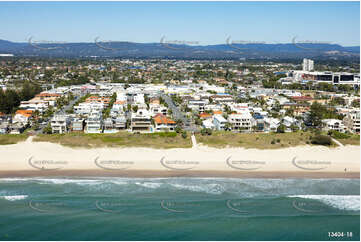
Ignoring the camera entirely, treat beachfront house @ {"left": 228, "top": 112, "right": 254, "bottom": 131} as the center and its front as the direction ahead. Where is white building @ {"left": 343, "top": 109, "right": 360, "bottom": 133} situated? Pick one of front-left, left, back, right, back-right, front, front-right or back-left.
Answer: left

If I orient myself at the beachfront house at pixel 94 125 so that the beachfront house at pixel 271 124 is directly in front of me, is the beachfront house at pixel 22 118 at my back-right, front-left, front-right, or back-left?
back-left

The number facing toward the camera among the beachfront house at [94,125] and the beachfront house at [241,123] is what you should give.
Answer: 2

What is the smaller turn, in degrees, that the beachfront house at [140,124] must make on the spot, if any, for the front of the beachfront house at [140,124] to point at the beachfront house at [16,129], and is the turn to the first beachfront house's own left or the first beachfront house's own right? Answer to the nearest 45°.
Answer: approximately 90° to the first beachfront house's own right

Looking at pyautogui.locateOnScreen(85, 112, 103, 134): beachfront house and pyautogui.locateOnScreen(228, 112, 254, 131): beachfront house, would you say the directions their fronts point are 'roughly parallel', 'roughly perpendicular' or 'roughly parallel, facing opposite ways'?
roughly parallel

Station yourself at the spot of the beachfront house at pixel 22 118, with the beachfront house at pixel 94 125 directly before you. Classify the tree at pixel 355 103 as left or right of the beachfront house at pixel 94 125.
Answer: left

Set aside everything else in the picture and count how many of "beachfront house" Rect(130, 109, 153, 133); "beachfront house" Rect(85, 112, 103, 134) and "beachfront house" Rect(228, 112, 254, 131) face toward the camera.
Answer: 3

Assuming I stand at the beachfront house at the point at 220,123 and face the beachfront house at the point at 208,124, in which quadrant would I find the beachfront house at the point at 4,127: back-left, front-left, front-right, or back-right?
front-left

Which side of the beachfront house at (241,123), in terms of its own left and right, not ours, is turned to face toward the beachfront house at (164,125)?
right

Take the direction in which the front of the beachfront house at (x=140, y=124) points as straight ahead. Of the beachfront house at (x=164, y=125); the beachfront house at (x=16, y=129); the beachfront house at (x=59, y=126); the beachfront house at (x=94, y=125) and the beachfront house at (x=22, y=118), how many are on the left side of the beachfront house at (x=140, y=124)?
1

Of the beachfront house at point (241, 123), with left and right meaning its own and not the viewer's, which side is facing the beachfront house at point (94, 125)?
right

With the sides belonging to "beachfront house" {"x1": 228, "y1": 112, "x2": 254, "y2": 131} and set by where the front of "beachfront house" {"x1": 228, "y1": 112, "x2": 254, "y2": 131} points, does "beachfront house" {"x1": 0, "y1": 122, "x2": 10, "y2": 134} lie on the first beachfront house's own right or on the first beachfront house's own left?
on the first beachfront house's own right

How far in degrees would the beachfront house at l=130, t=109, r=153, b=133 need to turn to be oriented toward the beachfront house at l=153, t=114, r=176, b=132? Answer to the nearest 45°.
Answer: approximately 90° to its left

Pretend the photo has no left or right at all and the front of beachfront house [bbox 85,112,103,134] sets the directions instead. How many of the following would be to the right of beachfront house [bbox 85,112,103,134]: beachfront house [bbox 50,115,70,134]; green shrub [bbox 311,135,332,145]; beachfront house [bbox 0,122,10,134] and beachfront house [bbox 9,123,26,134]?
3

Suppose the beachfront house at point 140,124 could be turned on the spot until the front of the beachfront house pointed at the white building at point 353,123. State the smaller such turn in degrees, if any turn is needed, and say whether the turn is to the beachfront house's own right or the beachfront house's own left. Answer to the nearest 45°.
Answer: approximately 90° to the beachfront house's own left

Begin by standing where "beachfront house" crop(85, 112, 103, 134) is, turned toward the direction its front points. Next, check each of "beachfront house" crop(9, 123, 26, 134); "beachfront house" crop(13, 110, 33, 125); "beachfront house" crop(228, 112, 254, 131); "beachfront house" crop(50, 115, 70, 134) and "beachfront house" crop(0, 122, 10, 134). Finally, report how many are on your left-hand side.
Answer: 1

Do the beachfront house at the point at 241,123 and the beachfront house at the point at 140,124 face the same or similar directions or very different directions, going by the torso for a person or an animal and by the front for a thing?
same or similar directions

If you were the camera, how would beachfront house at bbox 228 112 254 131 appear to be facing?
facing the viewer

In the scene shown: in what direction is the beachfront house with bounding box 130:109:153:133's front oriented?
toward the camera
